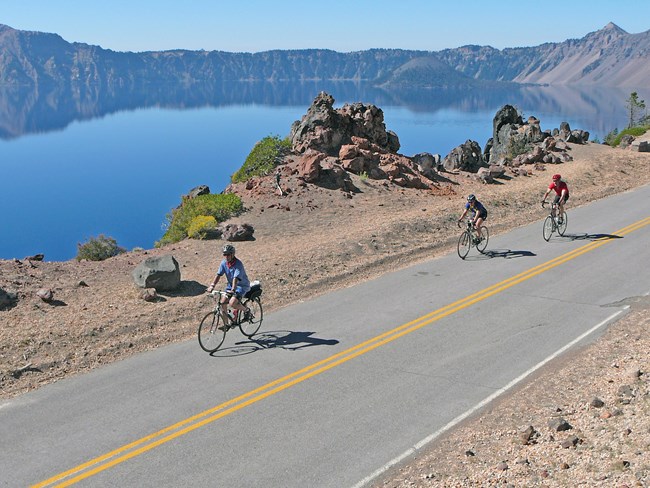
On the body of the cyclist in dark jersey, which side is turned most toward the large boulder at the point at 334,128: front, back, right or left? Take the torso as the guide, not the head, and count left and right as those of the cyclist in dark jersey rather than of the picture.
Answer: right

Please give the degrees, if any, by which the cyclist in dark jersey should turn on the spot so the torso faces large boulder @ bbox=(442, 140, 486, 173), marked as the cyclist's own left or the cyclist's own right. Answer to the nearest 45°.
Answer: approximately 135° to the cyclist's own right

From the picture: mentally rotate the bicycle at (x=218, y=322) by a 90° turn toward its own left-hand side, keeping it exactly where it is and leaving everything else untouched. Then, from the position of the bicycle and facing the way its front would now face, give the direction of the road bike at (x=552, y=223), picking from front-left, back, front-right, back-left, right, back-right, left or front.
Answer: left

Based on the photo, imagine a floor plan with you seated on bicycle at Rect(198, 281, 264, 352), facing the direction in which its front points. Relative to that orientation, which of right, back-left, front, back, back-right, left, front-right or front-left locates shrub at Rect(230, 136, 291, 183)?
back-right

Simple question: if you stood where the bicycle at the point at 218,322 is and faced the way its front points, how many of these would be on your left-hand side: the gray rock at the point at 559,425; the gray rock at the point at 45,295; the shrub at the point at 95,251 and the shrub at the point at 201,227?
1

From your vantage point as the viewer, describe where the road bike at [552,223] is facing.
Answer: facing the viewer and to the left of the viewer

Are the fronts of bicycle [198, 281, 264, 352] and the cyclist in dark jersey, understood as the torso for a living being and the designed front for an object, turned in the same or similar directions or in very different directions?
same or similar directions

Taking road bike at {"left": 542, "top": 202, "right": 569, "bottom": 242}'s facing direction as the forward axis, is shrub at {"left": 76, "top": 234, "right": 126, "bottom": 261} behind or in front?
in front

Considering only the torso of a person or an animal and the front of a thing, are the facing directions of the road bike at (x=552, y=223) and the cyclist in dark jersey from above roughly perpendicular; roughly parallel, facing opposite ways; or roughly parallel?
roughly parallel

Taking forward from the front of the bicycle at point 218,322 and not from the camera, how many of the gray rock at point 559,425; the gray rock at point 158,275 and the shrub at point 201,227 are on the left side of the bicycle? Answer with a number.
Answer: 1

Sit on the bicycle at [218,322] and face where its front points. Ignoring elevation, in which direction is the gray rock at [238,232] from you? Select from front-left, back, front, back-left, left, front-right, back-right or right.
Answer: back-right

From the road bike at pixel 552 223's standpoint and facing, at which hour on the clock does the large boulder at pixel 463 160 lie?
The large boulder is roughly at 4 o'clock from the road bike.

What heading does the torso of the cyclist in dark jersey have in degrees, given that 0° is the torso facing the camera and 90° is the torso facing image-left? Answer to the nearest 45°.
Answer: approximately 45°

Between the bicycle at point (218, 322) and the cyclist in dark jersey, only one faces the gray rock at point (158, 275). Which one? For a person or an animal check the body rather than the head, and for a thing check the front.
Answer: the cyclist in dark jersey

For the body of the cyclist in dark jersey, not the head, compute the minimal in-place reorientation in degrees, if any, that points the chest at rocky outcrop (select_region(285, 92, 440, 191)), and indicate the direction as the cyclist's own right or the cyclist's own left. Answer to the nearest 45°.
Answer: approximately 90° to the cyclist's own right

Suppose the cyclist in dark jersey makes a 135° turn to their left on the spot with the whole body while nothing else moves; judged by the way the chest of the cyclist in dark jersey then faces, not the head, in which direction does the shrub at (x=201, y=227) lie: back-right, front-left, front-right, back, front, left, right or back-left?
back

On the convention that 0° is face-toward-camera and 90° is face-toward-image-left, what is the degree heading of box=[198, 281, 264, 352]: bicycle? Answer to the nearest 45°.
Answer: approximately 45°

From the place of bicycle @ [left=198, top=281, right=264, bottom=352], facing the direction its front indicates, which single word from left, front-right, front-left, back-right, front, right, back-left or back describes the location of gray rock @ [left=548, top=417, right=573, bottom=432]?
left

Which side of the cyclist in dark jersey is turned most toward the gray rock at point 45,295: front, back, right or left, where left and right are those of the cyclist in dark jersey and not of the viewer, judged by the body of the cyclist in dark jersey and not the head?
front

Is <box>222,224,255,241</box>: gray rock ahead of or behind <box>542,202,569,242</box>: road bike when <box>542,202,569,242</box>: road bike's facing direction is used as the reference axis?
ahead
